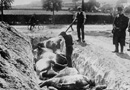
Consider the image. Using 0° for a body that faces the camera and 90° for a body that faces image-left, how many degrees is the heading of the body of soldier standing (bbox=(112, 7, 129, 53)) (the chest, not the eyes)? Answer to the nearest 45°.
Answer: approximately 45°

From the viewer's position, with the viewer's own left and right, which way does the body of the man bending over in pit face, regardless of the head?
facing to the left of the viewer

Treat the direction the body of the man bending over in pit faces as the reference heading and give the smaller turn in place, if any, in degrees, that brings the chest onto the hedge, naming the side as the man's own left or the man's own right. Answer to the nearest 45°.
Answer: approximately 90° to the man's own right

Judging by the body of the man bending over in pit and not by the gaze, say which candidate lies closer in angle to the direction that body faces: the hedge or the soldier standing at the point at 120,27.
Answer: the hedge

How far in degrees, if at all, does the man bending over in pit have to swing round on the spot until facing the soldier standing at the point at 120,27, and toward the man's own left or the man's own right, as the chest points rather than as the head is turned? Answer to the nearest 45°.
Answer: approximately 180°

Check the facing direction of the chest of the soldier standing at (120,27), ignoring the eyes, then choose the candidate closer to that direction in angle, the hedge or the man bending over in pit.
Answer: the man bending over in pit

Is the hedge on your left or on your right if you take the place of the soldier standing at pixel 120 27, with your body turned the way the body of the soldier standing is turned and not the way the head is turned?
on your right
